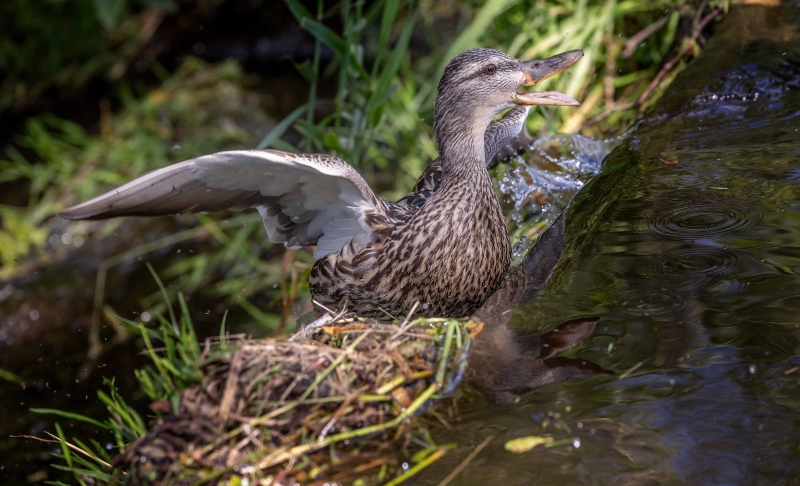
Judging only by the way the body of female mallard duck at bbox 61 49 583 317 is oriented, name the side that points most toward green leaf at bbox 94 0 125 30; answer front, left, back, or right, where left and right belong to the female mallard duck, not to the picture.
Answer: back

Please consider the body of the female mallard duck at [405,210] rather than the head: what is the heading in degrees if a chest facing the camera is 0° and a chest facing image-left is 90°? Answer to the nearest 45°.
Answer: approximately 315°

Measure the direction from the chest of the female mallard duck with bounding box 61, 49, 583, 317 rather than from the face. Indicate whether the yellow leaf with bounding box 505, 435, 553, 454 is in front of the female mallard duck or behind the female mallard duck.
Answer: in front
